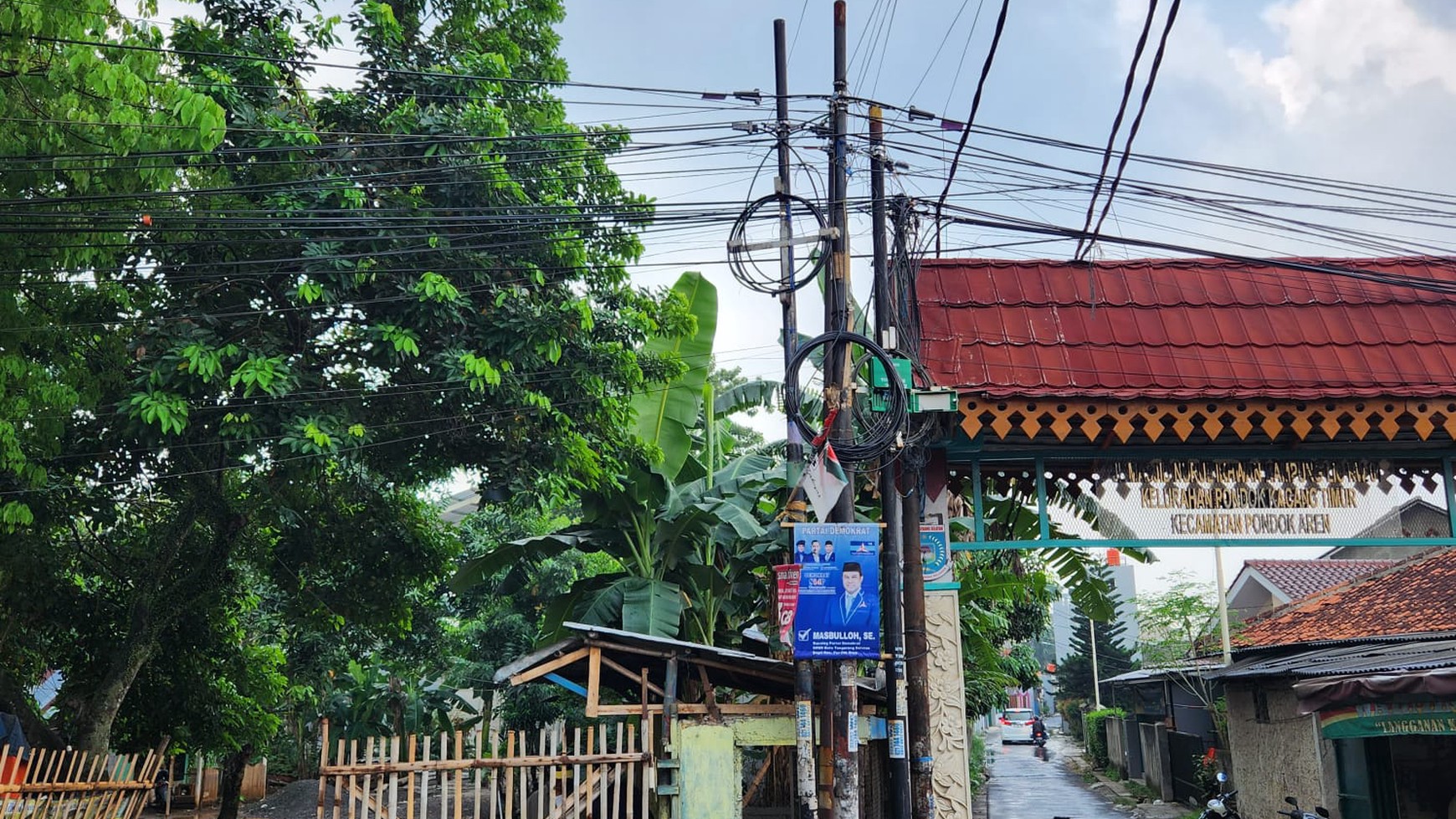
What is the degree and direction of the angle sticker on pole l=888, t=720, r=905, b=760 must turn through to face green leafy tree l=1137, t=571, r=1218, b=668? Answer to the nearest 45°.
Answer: approximately 180°

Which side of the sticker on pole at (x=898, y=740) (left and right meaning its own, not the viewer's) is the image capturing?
front

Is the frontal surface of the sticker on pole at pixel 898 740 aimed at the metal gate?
no

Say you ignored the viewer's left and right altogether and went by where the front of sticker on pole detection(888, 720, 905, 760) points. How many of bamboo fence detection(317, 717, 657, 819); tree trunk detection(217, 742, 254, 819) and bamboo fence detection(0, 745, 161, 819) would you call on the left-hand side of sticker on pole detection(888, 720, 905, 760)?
0

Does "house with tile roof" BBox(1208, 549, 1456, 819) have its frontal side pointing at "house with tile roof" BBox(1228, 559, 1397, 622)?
no

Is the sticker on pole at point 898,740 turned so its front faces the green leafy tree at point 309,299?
no

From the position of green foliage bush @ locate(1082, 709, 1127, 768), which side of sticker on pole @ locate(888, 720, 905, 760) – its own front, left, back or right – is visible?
back

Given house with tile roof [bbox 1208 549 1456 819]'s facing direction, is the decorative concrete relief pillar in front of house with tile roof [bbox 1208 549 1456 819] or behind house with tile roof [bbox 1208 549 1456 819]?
in front

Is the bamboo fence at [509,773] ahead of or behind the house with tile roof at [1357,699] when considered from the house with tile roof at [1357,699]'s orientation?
ahead
